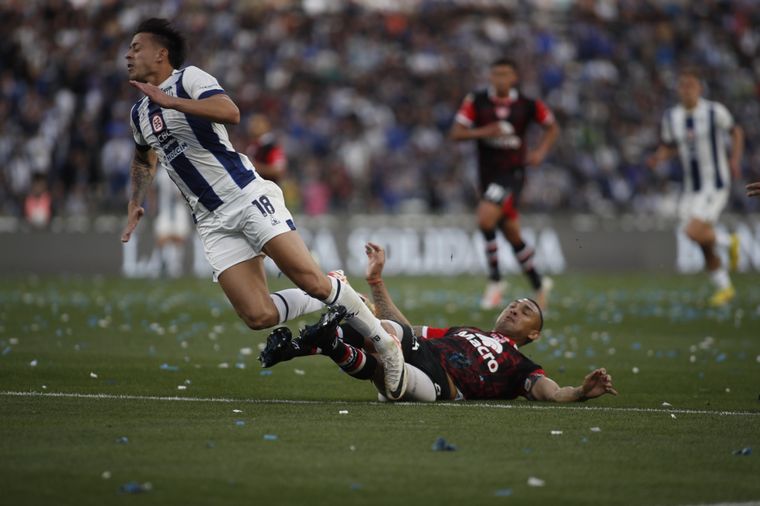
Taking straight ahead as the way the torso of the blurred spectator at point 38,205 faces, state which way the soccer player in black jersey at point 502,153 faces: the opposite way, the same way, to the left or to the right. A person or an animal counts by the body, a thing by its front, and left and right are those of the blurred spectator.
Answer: the same way

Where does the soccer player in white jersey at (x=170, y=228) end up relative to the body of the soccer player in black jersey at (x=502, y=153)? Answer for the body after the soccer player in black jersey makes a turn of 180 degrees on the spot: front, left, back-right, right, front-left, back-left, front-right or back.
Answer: front-left

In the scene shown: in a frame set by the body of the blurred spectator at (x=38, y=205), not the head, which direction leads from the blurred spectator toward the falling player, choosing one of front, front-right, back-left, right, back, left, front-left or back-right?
front

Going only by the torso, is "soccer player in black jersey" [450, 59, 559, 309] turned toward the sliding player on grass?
yes

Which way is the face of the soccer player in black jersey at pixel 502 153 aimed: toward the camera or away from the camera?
toward the camera

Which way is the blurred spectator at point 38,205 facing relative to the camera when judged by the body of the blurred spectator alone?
toward the camera

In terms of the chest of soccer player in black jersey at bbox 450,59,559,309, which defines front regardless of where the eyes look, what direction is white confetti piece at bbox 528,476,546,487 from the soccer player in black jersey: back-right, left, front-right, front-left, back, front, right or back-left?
front

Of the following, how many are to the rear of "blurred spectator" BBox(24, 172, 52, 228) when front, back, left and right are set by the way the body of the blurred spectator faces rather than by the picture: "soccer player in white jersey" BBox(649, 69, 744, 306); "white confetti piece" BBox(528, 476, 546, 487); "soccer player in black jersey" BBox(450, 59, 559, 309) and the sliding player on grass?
0

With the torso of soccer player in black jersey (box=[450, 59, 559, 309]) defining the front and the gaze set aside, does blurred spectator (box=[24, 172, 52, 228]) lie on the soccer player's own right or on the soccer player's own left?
on the soccer player's own right

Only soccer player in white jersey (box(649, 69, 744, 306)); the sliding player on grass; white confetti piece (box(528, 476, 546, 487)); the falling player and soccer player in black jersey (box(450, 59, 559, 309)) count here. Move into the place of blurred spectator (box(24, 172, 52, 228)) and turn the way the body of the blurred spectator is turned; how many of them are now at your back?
0

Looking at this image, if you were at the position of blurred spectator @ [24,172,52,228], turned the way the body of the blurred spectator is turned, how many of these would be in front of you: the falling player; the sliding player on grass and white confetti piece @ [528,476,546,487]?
3

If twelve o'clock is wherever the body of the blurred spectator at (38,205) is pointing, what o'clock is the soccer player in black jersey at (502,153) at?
The soccer player in black jersey is roughly at 11 o'clock from the blurred spectator.

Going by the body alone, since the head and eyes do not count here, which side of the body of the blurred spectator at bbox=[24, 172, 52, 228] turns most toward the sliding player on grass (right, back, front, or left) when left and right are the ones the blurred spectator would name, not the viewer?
front

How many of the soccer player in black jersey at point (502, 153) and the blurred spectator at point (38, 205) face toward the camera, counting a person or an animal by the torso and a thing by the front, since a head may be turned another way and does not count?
2

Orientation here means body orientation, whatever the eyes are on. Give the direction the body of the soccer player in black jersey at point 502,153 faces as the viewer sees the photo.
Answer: toward the camera
